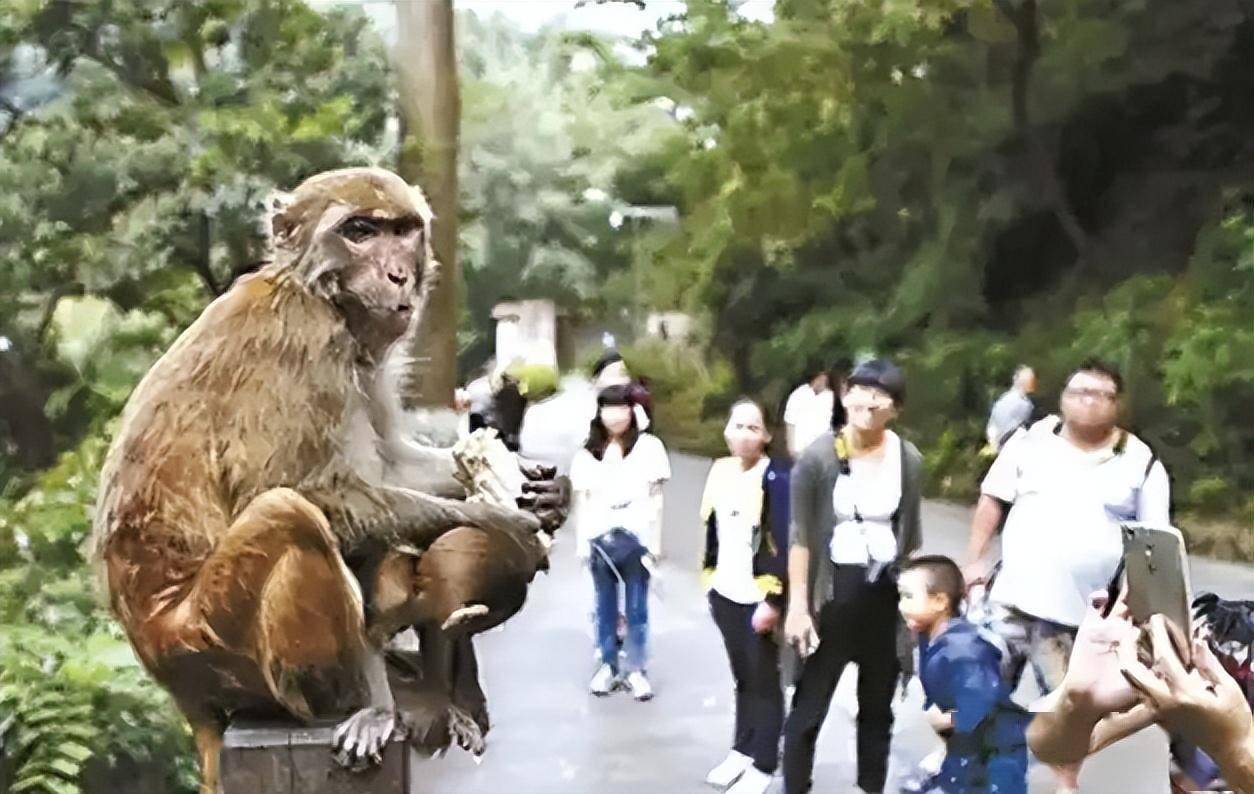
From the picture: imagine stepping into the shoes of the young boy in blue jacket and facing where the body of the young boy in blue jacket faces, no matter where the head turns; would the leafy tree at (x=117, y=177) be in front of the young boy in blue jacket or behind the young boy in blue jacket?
in front

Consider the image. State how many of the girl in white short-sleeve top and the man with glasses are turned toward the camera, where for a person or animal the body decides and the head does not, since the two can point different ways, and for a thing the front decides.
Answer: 2

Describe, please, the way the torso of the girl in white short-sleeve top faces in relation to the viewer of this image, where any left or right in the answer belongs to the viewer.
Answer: facing the viewer

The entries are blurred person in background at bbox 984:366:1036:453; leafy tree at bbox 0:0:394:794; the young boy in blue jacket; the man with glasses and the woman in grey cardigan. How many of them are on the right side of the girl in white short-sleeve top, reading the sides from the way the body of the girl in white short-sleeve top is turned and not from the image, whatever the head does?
1

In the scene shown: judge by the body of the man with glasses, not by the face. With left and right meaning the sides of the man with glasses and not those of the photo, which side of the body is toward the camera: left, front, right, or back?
front

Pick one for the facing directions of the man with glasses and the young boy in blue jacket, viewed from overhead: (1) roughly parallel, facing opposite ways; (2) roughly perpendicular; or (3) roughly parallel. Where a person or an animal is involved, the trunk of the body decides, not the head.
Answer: roughly perpendicular

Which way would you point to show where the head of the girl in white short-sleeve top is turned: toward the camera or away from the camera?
toward the camera

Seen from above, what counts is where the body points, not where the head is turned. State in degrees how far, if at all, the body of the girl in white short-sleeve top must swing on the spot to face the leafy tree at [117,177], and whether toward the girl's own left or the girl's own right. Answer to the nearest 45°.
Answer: approximately 90° to the girl's own right

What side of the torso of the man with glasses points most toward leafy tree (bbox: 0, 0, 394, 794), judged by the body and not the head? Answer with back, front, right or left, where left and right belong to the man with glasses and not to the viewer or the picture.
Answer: right

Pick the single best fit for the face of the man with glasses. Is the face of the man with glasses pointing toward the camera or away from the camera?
toward the camera

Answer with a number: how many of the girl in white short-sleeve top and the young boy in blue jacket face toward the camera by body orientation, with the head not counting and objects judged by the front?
1
